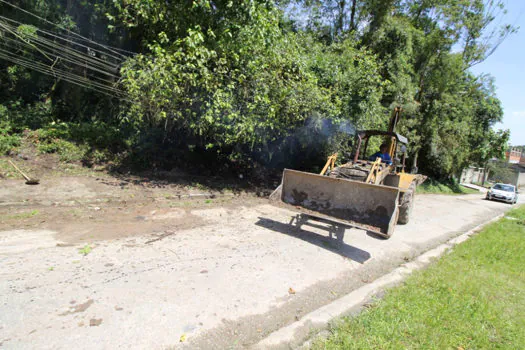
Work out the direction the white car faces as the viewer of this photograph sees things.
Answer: facing the viewer and to the left of the viewer

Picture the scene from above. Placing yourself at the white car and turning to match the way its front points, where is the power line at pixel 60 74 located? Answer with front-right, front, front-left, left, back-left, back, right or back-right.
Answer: front

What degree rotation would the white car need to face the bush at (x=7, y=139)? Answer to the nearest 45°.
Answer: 0° — it already faces it
